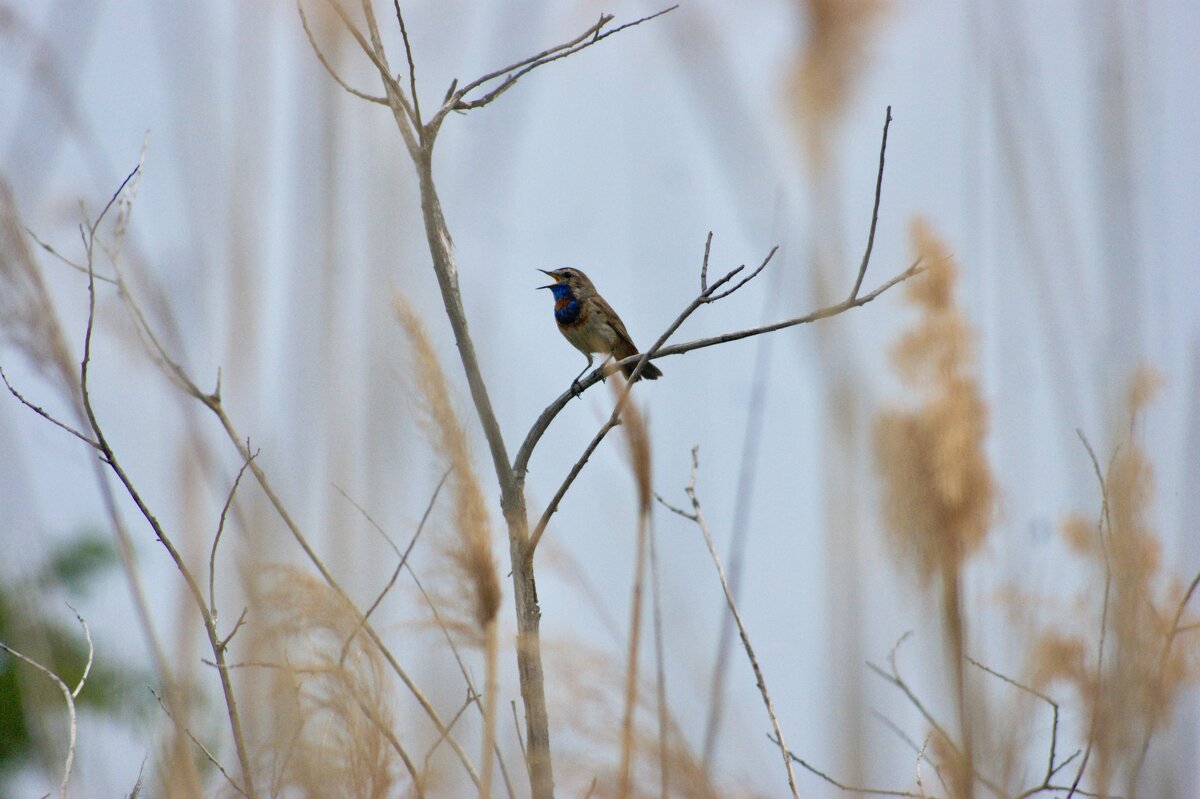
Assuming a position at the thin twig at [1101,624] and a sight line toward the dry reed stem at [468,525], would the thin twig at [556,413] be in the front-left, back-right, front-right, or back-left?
front-right

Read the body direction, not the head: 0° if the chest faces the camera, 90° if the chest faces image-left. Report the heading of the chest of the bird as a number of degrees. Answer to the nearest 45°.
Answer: approximately 90°

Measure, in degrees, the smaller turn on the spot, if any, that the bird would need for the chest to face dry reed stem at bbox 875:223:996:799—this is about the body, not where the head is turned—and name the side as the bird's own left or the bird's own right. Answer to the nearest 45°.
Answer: approximately 90° to the bird's own left

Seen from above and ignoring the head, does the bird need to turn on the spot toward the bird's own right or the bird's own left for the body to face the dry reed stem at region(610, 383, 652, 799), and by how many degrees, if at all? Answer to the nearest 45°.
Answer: approximately 90° to the bird's own left
